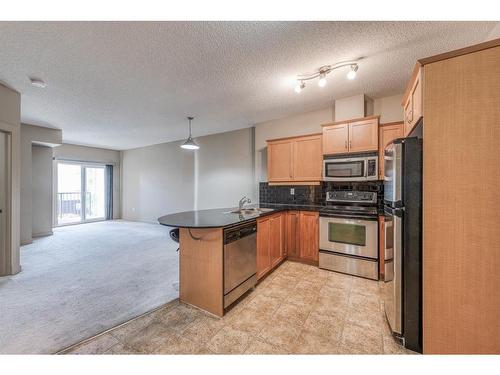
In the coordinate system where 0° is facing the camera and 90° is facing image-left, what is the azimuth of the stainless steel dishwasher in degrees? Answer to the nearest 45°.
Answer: approximately 315°

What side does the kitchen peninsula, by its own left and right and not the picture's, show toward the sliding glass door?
back

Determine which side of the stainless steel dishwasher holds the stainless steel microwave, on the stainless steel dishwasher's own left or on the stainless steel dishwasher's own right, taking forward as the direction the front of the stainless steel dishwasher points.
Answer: on the stainless steel dishwasher's own left

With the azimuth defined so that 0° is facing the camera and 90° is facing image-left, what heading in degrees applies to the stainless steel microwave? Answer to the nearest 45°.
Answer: approximately 0°

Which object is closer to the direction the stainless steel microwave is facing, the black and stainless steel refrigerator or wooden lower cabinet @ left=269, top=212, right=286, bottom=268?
the black and stainless steel refrigerator
